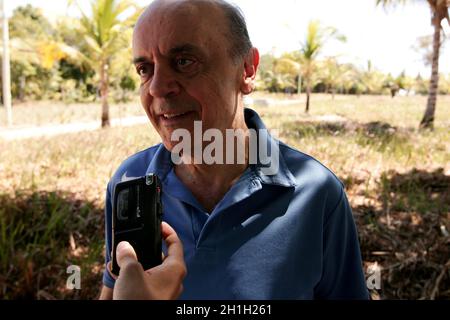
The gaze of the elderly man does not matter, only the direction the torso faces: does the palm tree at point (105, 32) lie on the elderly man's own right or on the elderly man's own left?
on the elderly man's own right

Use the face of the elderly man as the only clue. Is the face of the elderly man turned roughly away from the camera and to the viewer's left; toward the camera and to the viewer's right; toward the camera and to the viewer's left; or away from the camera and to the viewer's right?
toward the camera and to the viewer's left

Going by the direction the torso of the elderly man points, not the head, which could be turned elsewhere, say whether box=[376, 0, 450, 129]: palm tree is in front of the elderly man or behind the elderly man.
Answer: behind

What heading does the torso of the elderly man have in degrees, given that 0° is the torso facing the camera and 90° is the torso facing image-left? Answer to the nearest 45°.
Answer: approximately 45°

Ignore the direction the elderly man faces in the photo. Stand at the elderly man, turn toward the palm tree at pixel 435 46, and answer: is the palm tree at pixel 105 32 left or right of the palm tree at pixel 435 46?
left
